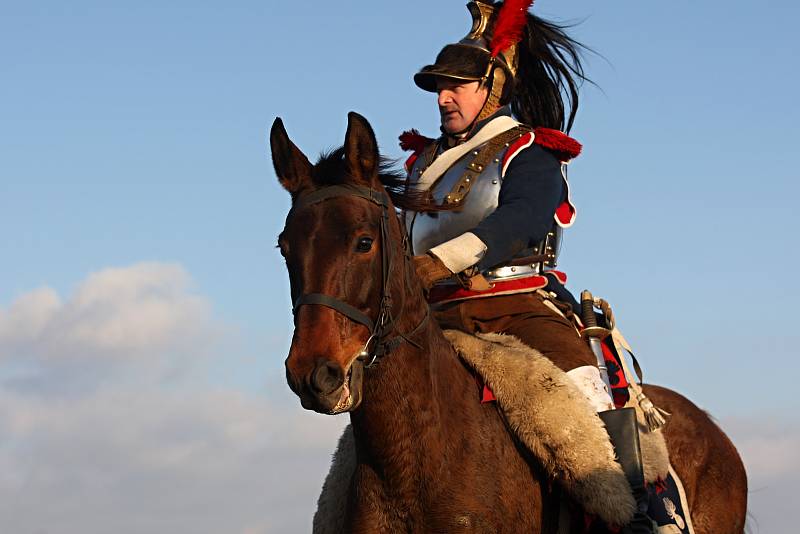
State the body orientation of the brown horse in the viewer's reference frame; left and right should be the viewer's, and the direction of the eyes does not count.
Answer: facing the viewer and to the left of the viewer

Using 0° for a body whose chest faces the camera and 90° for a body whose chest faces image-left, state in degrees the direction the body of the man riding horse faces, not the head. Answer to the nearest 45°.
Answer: approximately 45°

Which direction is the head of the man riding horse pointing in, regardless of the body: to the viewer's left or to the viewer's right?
to the viewer's left
